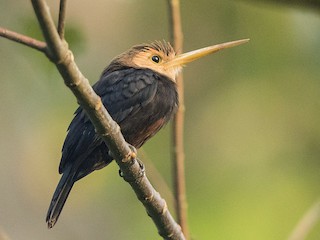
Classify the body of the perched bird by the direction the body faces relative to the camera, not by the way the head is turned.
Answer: to the viewer's right
